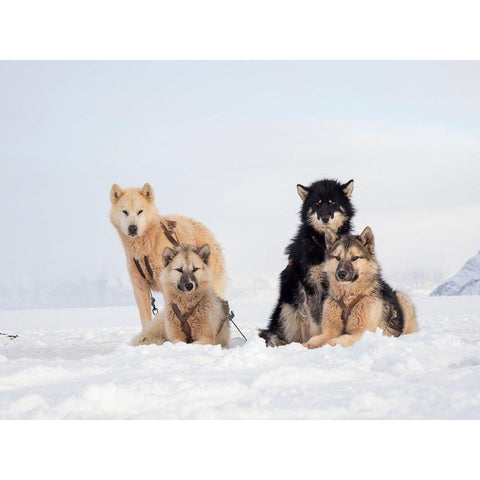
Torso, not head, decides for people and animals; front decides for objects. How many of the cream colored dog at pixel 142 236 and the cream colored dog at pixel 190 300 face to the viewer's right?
0

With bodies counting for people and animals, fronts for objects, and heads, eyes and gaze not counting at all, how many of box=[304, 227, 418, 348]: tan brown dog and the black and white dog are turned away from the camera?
0

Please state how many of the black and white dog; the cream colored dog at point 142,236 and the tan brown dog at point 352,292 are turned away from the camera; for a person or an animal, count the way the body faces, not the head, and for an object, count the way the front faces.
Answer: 0

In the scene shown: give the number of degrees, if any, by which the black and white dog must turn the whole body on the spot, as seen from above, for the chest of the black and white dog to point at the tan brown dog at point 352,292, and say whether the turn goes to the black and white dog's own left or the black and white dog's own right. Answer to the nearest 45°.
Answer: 0° — it already faces it

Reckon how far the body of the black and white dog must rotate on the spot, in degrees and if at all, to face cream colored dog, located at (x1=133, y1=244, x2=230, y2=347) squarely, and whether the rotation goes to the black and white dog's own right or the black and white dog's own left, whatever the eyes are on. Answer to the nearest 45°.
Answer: approximately 135° to the black and white dog's own right

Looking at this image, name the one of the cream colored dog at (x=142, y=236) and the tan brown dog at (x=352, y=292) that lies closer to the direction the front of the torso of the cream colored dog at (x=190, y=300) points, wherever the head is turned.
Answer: the tan brown dog

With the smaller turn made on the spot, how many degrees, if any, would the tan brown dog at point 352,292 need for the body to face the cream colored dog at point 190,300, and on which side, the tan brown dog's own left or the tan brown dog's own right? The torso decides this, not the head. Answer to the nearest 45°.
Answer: approximately 45° to the tan brown dog's own right

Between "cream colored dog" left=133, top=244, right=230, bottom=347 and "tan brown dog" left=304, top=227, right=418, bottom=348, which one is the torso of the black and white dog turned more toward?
the tan brown dog

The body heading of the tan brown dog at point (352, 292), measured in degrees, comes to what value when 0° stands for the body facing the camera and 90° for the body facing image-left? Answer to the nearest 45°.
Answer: approximately 45°

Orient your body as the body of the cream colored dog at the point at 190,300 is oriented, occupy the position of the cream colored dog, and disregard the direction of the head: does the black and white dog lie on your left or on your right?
on your left

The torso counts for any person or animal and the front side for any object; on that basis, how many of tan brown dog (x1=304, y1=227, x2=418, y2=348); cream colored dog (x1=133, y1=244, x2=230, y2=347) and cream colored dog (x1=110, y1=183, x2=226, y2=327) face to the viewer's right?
0

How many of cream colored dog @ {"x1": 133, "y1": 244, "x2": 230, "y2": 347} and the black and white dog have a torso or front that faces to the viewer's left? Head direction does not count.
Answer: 0

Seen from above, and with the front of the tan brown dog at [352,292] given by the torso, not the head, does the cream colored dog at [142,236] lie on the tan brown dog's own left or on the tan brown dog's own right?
on the tan brown dog's own right

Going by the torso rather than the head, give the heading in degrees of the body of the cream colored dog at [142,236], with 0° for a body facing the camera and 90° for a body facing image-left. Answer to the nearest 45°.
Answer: approximately 45°

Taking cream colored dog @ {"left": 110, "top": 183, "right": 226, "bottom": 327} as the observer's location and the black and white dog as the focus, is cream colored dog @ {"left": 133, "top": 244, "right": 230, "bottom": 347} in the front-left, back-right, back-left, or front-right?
front-right

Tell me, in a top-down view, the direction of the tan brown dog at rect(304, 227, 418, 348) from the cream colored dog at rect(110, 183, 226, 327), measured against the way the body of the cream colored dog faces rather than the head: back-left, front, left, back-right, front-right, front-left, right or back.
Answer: left

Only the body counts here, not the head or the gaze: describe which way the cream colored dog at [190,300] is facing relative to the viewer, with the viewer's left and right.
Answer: facing the viewer
